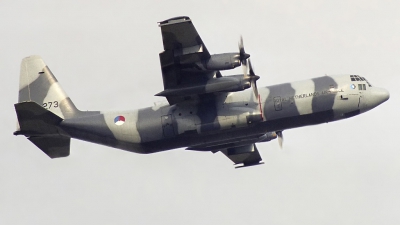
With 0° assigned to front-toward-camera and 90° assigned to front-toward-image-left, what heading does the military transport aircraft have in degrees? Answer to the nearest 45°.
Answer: approximately 270°
